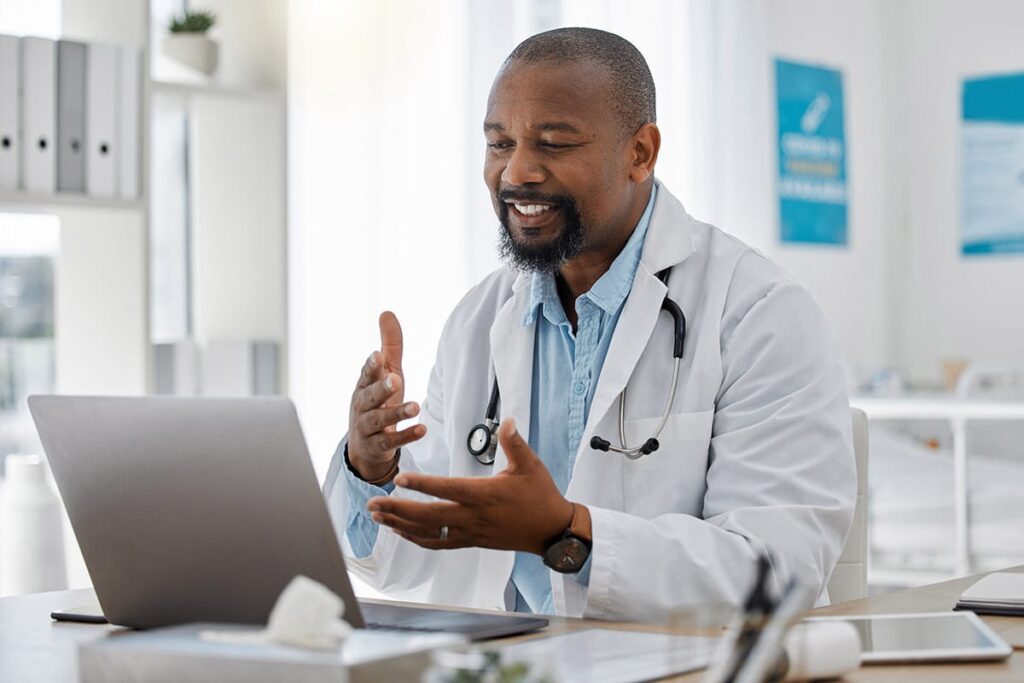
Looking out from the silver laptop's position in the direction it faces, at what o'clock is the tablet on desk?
The tablet on desk is roughly at 2 o'clock from the silver laptop.

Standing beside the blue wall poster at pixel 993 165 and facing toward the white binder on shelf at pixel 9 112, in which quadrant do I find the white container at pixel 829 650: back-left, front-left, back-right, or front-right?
front-left

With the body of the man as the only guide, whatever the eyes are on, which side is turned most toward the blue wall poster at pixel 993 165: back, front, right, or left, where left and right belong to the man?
back

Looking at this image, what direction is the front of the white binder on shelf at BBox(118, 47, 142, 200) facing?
toward the camera

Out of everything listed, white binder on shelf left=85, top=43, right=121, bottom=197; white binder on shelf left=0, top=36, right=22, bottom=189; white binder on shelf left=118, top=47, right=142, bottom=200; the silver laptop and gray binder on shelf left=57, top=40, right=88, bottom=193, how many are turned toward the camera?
4

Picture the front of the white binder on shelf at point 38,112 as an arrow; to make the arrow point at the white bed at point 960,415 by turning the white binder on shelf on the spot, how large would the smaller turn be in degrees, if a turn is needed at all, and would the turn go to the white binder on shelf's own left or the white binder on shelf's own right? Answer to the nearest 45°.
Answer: approximately 90° to the white binder on shelf's own left

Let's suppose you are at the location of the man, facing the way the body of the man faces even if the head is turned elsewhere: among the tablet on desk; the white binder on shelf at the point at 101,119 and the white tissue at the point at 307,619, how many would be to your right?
1

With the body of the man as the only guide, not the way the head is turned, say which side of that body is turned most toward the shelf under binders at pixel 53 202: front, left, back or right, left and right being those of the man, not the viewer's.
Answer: right

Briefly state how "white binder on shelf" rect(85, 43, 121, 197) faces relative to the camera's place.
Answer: facing the viewer

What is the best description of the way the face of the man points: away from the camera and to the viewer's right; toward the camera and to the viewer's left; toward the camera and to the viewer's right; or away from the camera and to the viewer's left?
toward the camera and to the viewer's left

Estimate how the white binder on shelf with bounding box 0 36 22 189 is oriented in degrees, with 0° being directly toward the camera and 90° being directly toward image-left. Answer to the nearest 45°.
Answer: approximately 0°

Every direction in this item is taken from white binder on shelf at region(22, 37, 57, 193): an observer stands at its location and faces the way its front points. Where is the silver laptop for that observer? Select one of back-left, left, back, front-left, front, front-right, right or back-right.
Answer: front

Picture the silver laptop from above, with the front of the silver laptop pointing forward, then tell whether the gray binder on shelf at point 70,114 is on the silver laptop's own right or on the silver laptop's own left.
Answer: on the silver laptop's own left

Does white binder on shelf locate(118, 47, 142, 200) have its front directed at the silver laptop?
yes

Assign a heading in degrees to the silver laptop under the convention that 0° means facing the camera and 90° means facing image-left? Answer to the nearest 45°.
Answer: approximately 225°

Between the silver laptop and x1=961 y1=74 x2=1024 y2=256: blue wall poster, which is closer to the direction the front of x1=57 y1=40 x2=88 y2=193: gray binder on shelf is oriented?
the silver laptop

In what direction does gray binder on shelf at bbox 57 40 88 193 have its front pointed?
toward the camera

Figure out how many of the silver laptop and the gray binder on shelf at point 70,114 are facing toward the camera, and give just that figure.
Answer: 1
